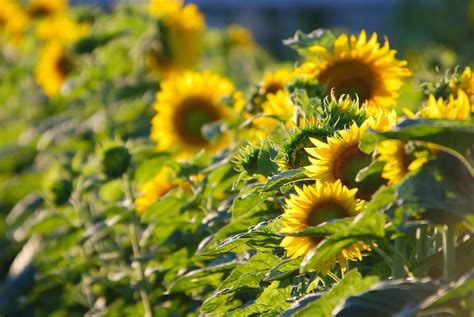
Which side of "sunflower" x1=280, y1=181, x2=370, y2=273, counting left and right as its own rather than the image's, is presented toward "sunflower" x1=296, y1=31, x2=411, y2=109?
back

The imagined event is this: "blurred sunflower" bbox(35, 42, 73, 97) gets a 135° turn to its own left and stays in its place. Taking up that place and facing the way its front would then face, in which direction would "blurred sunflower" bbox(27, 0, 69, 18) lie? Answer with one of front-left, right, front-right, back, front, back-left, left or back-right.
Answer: front

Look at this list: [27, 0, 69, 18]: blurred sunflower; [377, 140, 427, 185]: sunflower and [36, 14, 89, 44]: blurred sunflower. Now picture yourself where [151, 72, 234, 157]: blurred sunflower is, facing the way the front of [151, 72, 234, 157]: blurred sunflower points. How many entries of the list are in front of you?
1

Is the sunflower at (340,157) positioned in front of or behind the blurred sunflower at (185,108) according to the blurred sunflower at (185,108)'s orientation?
in front

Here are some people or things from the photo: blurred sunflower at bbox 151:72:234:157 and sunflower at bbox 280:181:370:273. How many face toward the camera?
2

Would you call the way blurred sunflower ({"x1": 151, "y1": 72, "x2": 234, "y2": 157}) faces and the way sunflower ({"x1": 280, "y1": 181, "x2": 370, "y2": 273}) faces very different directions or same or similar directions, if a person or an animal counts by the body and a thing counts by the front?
same or similar directions

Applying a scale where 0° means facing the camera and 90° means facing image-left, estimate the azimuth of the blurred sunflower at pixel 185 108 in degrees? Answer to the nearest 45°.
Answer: approximately 0°

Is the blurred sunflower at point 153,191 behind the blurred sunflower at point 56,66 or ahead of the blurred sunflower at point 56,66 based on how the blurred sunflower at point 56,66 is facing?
ahead

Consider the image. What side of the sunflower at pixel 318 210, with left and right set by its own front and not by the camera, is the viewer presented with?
front

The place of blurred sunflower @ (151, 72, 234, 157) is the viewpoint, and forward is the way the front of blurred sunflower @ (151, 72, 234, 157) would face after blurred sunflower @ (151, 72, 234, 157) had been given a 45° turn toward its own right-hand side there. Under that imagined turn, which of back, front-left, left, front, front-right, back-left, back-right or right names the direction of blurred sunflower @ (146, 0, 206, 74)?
back-right

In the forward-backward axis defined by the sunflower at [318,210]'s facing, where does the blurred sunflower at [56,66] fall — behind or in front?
behind

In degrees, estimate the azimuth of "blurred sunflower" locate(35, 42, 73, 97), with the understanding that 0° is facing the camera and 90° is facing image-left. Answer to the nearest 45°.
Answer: approximately 315°
